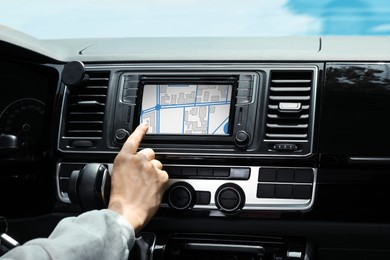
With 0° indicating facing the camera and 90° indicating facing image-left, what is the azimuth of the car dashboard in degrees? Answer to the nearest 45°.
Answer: approximately 0°
